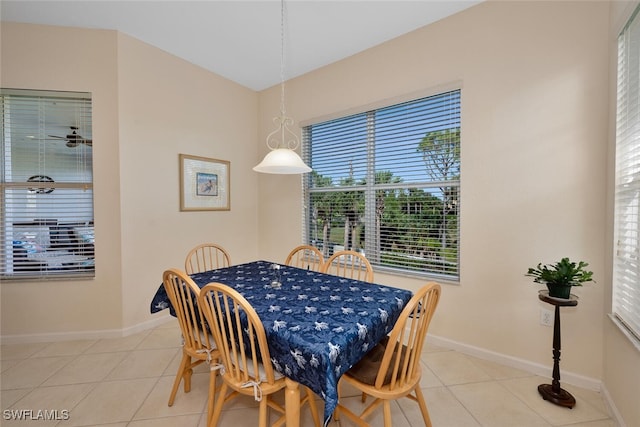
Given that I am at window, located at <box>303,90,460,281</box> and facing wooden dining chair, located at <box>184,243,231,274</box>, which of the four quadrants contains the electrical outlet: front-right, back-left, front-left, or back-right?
back-left

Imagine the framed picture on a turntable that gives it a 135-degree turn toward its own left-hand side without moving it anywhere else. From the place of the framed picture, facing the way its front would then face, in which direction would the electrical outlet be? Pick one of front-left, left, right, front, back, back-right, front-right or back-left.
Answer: back-right

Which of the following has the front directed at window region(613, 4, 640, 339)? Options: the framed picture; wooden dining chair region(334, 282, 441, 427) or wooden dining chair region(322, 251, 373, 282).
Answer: the framed picture

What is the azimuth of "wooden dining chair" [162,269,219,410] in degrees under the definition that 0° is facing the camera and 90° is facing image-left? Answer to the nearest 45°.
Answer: approximately 225°

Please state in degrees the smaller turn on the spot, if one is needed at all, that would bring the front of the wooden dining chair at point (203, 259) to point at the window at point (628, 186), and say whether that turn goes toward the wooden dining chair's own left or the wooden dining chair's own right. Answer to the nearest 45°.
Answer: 0° — it already faces it

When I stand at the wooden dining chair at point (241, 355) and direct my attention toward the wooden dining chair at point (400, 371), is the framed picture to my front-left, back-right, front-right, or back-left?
back-left

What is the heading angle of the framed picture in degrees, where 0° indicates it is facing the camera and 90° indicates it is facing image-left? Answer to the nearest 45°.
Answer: approximately 315°

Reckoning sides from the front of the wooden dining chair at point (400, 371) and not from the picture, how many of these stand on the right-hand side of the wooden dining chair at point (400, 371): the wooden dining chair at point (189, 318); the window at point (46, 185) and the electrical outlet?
1

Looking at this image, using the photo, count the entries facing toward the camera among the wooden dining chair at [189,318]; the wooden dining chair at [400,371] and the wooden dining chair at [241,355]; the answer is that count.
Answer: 0

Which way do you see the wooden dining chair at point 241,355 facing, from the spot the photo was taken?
facing away from the viewer and to the right of the viewer

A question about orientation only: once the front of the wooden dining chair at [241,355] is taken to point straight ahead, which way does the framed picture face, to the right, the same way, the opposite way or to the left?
to the right

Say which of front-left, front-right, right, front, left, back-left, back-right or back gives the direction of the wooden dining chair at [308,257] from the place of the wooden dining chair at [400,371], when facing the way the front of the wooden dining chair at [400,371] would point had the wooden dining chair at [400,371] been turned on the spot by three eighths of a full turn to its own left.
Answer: back-right

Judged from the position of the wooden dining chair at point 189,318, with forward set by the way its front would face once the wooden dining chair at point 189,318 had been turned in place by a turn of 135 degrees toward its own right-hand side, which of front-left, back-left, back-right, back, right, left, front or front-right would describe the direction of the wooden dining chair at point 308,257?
back-left

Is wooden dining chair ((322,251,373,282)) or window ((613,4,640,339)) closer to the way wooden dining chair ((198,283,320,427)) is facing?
the wooden dining chair

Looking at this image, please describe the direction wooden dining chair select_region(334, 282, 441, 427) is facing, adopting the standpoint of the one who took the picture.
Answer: facing away from the viewer and to the left of the viewer
